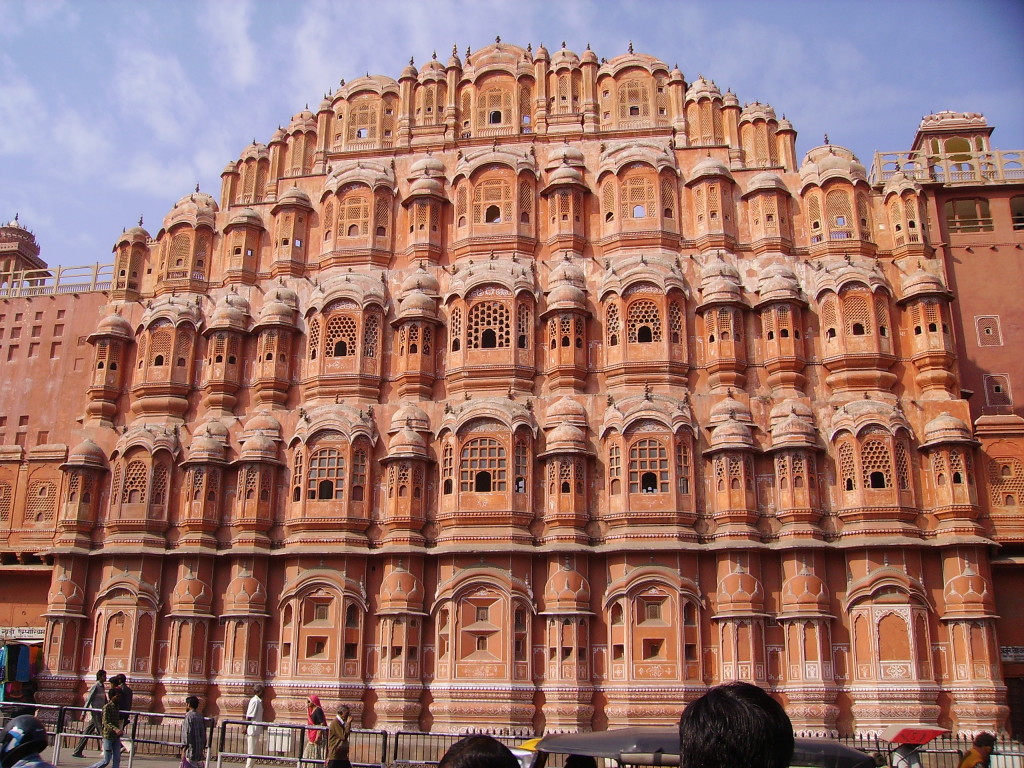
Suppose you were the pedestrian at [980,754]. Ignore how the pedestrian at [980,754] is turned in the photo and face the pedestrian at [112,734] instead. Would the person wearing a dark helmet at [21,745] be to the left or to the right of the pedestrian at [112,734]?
left

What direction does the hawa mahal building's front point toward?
toward the camera

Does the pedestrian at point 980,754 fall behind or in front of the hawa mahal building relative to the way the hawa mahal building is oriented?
in front

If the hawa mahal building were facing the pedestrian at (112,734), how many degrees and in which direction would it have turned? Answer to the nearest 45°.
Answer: approximately 45° to its right

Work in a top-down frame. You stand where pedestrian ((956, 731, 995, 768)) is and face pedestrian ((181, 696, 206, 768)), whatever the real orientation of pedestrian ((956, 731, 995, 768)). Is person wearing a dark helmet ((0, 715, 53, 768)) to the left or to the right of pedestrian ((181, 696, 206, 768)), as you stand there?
left

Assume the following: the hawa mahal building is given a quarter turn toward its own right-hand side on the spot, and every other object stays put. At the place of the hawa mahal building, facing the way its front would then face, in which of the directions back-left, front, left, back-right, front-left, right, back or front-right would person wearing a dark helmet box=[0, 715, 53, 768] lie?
left

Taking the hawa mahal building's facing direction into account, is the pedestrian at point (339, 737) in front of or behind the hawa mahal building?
in front

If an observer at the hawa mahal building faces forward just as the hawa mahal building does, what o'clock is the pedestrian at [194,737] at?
The pedestrian is roughly at 1 o'clock from the hawa mahal building.
